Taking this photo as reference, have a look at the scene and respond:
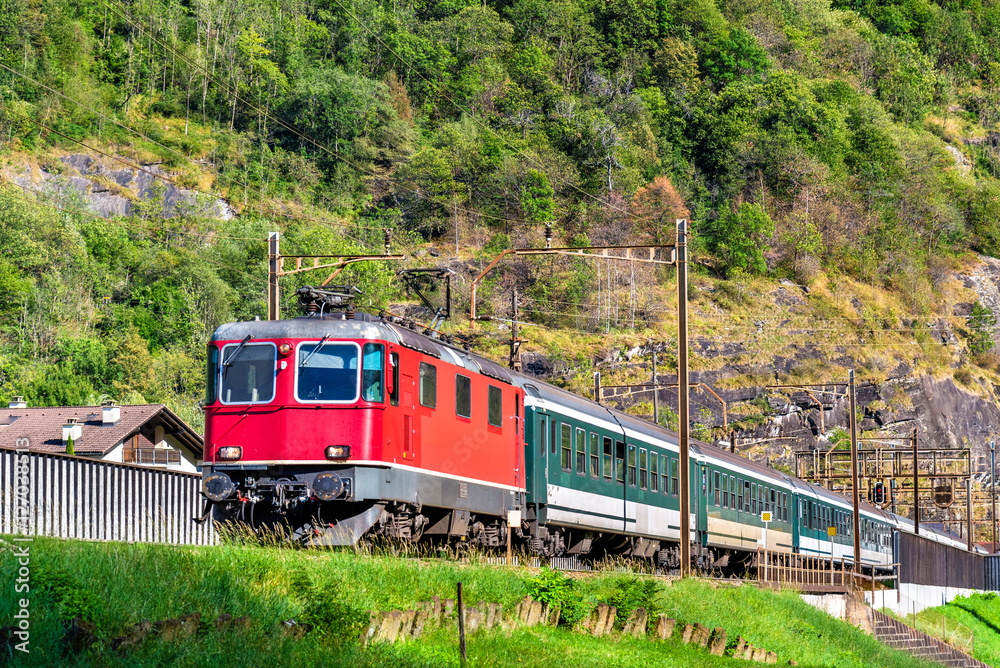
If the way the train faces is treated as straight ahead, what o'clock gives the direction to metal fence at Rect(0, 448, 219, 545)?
The metal fence is roughly at 1 o'clock from the train.

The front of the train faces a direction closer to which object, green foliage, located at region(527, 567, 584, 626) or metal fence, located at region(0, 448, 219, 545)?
the metal fence

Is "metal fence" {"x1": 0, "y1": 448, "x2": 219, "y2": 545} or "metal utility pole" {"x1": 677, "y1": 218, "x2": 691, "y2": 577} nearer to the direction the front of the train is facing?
the metal fence

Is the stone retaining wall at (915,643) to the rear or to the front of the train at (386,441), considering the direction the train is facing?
to the rear

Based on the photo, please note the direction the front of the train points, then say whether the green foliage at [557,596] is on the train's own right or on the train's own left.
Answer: on the train's own left

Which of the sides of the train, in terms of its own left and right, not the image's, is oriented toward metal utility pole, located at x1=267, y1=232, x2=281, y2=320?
right

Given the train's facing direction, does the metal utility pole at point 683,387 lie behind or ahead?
behind
